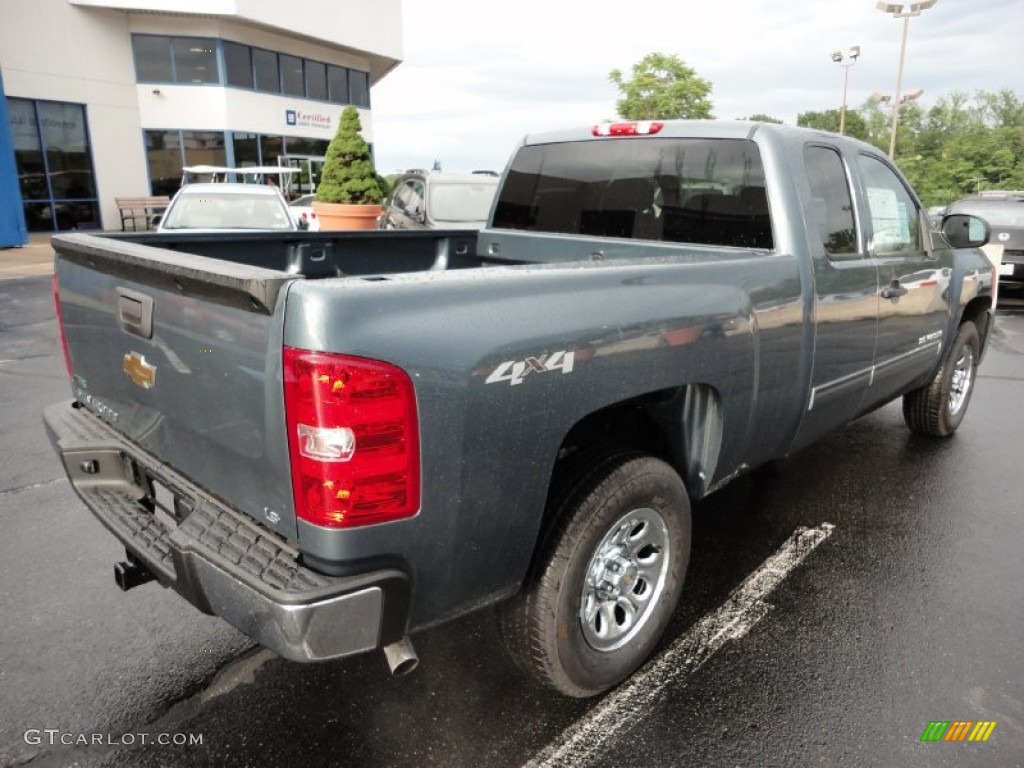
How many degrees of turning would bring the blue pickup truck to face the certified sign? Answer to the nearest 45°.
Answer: approximately 45° to its left

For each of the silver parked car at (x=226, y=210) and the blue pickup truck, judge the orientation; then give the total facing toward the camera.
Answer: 1

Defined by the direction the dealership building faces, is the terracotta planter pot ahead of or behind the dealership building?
ahead

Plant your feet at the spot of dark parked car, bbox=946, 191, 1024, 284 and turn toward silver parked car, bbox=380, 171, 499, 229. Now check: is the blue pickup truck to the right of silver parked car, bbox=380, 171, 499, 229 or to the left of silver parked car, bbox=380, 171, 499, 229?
left

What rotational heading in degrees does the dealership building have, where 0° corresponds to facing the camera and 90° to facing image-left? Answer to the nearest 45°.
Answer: approximately 315°

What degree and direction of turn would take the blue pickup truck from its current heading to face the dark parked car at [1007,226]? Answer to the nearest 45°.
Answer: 0° — it already faces it

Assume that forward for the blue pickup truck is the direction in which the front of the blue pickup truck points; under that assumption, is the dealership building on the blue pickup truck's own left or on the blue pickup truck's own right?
on the blue pickup truck's own left

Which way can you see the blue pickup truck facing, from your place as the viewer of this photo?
facing away from the viewer and to the right of the viewer
